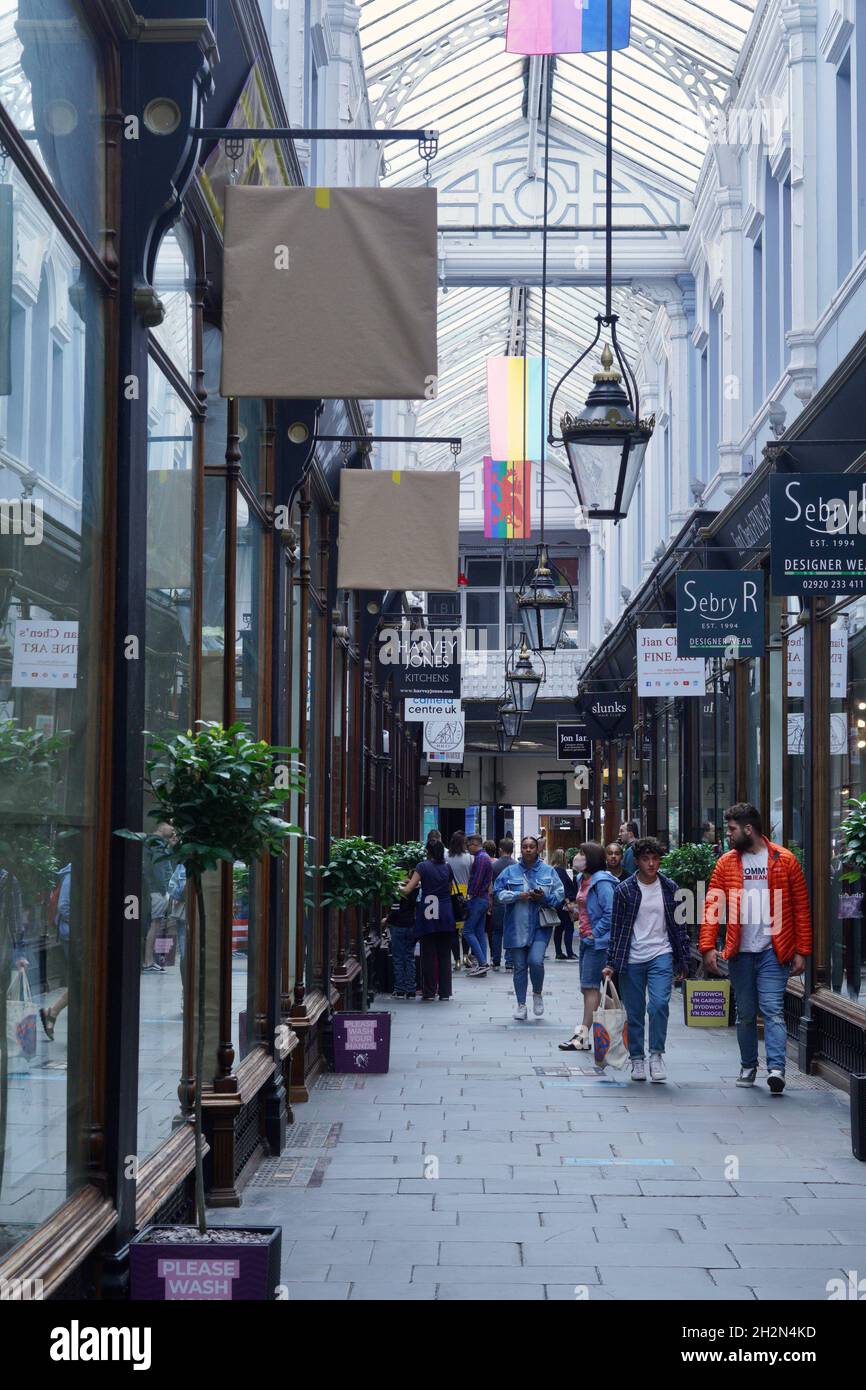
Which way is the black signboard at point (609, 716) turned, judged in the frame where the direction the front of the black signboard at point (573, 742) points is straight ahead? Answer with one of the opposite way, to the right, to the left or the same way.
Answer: the same way

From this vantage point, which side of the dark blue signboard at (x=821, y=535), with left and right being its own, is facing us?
front

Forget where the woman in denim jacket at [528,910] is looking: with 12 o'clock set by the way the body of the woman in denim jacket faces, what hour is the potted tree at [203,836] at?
The potted tree is roughly at 12 o'clock from the woman in denim jacket.

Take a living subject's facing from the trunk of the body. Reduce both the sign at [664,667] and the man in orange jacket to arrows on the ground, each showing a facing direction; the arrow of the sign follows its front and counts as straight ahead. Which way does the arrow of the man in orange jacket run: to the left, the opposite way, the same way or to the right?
the same way

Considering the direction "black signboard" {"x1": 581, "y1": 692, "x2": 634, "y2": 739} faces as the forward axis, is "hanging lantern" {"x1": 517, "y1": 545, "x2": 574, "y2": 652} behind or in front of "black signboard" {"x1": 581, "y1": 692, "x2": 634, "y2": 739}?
in front

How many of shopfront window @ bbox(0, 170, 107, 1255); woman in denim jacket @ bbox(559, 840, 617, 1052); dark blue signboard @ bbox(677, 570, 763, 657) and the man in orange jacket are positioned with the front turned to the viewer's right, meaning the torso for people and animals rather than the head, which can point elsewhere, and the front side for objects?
1

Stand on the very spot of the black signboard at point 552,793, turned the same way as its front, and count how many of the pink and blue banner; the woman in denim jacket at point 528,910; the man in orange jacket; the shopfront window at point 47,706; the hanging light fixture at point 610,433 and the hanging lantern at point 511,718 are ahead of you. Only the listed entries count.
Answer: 6

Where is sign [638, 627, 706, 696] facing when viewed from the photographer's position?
facing the viewer

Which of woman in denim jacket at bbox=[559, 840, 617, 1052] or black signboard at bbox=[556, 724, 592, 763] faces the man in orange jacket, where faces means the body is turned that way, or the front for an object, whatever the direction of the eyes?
the black signboard

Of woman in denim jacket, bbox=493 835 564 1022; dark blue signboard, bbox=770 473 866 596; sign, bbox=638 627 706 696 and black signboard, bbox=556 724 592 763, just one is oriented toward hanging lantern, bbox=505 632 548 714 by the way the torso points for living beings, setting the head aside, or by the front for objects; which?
black signboard, bbox=556 724 592 763

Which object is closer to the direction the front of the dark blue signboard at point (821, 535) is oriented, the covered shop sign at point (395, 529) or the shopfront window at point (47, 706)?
the shopfront window

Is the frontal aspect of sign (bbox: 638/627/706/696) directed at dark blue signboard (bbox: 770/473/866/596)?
yes

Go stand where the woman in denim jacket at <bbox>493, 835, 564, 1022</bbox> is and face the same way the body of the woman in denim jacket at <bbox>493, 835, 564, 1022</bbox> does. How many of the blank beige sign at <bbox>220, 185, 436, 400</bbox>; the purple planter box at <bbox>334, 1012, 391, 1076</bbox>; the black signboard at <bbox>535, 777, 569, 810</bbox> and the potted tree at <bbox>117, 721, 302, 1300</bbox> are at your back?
1

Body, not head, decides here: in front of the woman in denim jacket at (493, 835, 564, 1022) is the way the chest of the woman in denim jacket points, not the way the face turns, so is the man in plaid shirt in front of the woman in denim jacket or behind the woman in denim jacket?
in front

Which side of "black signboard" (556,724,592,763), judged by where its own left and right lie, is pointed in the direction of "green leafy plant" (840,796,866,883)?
front

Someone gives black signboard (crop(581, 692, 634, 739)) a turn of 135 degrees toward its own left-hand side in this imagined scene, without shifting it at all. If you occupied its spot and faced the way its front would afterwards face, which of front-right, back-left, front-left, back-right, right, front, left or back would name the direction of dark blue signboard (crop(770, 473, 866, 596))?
back-right

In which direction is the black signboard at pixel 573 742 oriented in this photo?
toward the camera

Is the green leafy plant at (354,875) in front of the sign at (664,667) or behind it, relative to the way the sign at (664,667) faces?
in front

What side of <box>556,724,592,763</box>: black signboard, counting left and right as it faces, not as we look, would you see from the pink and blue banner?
front
